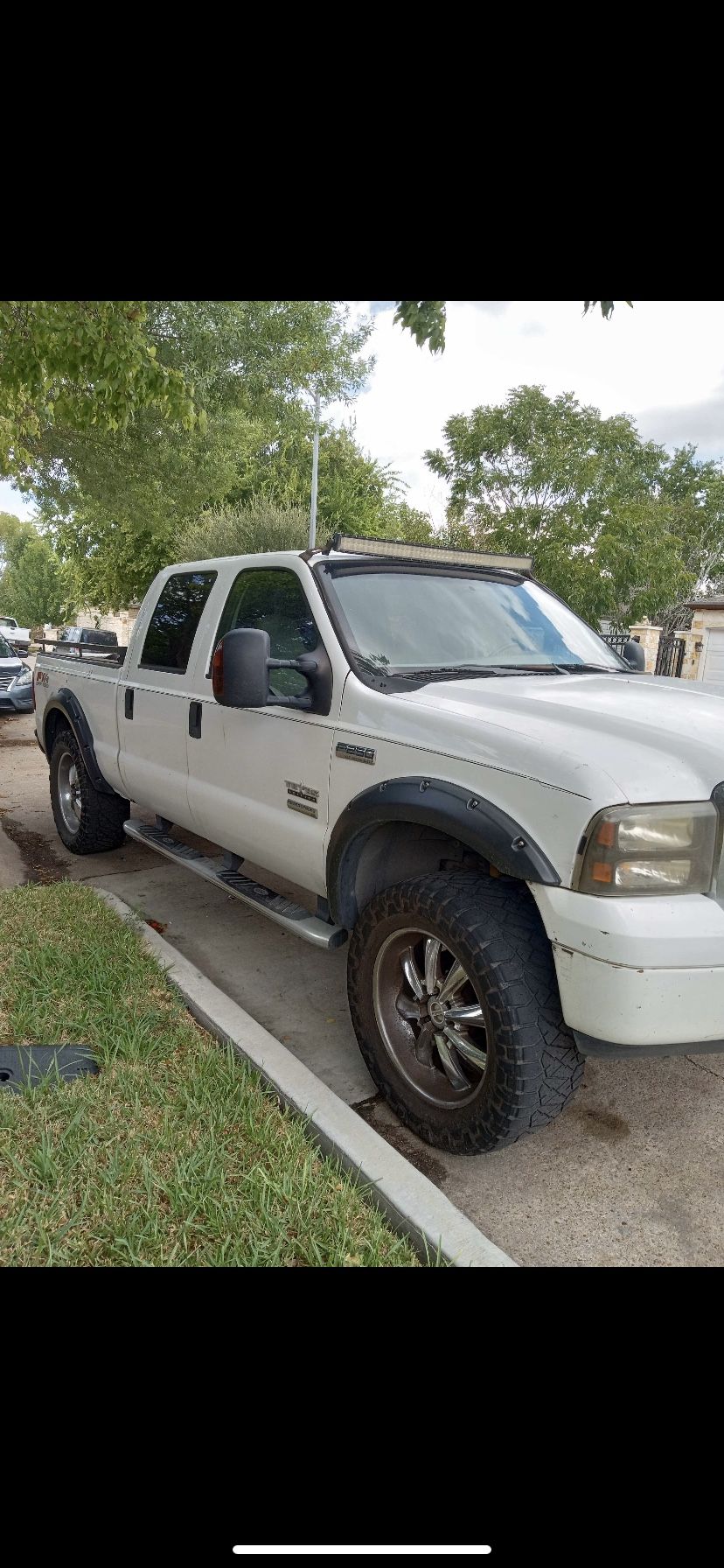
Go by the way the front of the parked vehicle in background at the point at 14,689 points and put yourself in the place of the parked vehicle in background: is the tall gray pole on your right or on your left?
on your left

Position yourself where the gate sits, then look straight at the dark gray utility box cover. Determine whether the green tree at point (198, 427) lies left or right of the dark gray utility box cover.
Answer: right

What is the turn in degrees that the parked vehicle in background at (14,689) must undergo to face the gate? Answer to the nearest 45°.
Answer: approximately 45° to its left

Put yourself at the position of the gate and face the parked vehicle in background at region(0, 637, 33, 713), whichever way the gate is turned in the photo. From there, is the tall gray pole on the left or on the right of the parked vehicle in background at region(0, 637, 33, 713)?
right

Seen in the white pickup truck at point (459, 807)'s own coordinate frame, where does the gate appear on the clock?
The gate is roughly at 8 o'clock from the white pickup truck.

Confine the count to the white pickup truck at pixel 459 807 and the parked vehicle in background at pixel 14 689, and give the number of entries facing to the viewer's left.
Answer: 0

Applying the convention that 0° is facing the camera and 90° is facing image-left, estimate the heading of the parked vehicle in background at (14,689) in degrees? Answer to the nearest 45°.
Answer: approximately 315°

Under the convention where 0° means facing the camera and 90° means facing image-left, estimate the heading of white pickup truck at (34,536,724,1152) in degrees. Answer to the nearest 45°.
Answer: approximately 315°

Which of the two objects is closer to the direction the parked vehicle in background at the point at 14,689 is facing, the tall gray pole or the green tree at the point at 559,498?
the green tree

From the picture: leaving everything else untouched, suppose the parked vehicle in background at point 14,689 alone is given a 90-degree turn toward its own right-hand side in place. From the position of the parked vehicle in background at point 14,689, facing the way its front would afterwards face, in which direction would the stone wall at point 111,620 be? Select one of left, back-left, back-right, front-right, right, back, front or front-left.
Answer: back-right

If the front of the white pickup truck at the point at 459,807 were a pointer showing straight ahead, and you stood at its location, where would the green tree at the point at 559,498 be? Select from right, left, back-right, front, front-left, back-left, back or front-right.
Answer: back-left

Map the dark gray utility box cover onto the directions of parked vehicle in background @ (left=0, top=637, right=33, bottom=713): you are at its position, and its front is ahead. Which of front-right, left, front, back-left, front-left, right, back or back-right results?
front-right
